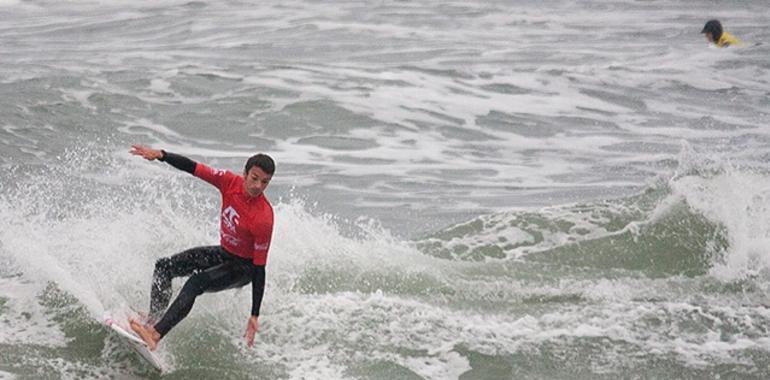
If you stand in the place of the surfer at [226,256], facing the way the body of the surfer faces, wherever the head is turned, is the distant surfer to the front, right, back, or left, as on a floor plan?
back

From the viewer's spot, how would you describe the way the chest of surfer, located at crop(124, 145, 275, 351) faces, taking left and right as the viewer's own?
facing the viewer and to the left of the viewer
